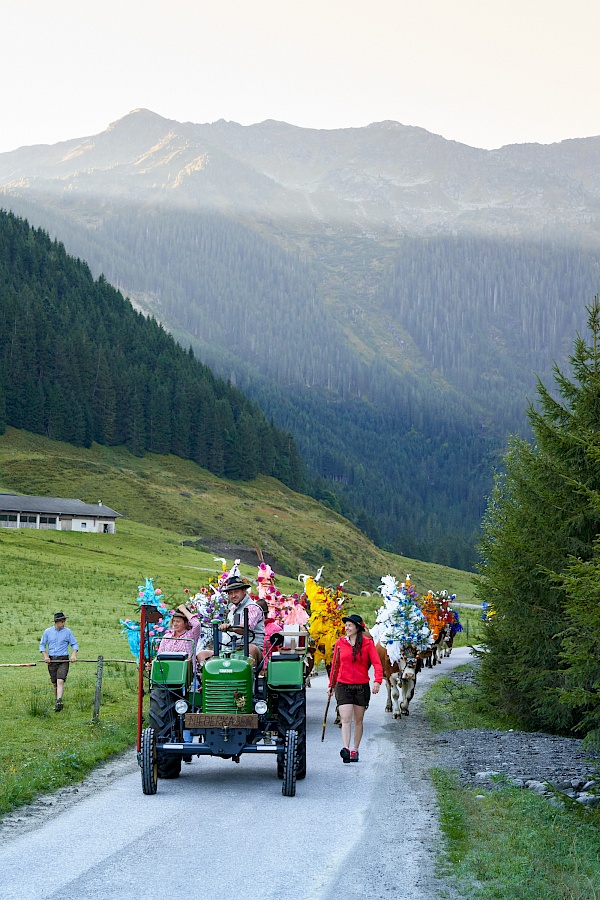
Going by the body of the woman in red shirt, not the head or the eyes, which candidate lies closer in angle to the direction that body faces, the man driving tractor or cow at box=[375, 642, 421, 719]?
the man driving tractor

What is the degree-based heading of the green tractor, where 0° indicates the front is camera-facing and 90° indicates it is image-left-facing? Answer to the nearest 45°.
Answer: approximately 0°

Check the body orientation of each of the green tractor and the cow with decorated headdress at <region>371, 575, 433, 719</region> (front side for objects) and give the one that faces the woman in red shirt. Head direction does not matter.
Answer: the cow with decorated headdress

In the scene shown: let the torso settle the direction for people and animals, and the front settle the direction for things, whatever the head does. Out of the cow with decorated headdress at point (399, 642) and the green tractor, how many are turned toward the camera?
2
